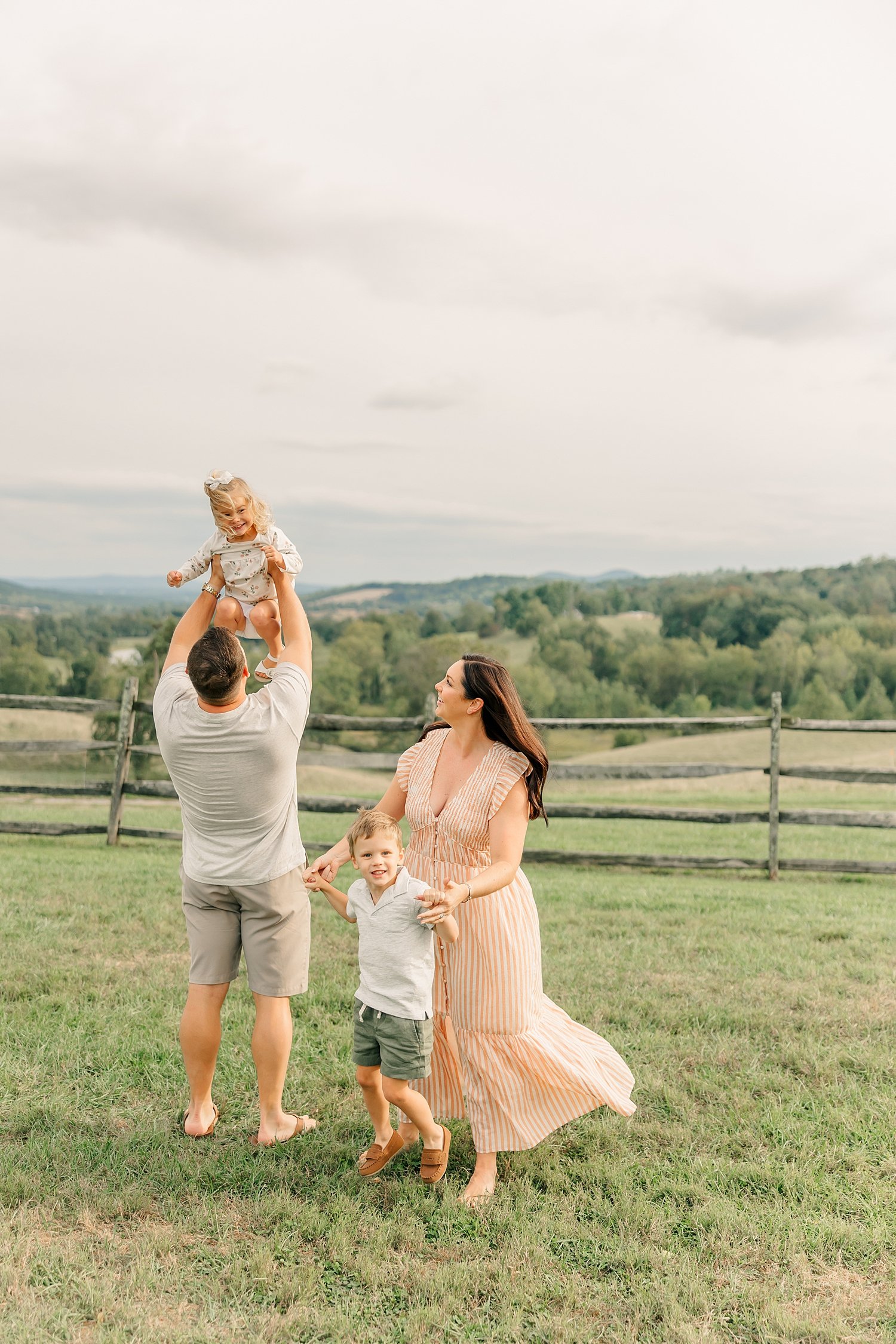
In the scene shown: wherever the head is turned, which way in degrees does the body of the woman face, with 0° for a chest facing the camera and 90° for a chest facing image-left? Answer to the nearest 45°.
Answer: approximately 45°

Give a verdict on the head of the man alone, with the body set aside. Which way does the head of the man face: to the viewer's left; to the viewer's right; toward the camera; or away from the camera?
away from the camera

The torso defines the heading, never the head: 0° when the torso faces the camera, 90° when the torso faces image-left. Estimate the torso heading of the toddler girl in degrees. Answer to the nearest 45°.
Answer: approximately 0°

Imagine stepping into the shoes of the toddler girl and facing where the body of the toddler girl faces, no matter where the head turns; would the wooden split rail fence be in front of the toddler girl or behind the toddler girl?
behind

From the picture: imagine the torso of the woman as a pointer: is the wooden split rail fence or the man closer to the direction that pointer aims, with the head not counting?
the man
